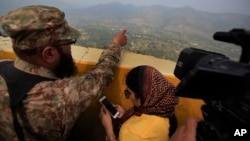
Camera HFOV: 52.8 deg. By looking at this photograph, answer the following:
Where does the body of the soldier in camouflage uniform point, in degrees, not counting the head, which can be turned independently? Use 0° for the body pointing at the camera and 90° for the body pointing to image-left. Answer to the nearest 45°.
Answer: approximately 225°

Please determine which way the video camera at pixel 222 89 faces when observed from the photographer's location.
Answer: facing to the left of the viewer

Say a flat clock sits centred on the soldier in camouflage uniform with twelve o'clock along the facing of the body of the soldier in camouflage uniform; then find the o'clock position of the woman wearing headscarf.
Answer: The woman wearing headscarf is roughly at 2 o'clock from the soldier in camouflage uniform.

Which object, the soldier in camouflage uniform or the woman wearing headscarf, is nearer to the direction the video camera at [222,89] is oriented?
the woman wearing headscarf

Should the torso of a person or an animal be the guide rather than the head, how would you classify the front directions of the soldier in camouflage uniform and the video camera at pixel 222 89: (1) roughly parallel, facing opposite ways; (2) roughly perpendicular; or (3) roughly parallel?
roughly perpendicular

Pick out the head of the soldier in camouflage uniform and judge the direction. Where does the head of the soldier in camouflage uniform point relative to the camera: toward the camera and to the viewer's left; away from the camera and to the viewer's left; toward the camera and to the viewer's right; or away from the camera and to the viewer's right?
away from the camera and to the viewer's right

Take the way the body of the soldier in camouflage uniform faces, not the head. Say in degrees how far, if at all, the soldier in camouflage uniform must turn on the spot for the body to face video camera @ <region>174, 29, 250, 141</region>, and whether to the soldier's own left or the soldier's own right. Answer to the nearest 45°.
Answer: approximately 90° to the soldier's own right

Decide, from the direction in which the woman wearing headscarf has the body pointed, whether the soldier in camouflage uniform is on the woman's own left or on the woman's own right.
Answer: on the woman's own left
